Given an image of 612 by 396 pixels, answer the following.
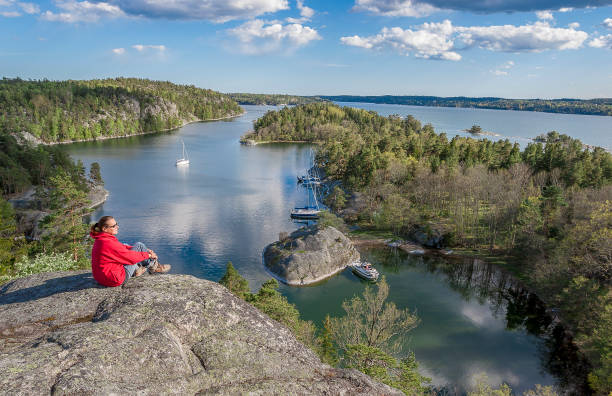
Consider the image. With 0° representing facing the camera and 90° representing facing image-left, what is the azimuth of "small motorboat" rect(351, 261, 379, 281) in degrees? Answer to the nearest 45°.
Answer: approximately 135°

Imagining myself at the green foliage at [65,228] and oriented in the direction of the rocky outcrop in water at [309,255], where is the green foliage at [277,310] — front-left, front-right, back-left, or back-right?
front-right

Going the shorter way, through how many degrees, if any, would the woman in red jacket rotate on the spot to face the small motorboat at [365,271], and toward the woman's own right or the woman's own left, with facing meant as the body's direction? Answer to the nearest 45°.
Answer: approximately 45° to the woman's own left

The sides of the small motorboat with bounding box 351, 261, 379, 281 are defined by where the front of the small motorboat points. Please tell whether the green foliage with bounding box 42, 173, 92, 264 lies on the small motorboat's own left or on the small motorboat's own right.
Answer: on the small motorboat's own left

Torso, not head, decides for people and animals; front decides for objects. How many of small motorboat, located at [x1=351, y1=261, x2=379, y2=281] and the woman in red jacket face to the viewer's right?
1

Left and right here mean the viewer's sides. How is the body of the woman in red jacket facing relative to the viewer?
facing to the right of the viewer

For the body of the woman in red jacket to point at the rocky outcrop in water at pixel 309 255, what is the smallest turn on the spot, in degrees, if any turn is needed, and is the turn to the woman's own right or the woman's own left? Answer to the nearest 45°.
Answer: approximately 45° to the woman's own left

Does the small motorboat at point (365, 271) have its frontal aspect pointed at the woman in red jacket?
no
